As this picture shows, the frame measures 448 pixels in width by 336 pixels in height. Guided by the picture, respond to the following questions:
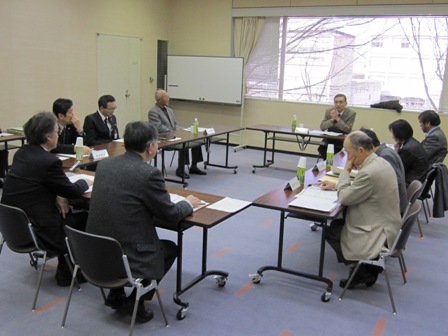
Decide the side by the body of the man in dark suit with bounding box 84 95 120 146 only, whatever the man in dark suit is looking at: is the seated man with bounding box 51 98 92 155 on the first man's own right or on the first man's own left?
on the first man's own right

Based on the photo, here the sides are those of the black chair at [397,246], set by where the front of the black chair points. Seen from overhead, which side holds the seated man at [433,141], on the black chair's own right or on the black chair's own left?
on the black chair's own right

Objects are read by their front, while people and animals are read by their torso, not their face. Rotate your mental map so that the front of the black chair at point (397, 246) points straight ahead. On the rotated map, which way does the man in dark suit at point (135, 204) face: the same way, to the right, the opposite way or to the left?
to the right

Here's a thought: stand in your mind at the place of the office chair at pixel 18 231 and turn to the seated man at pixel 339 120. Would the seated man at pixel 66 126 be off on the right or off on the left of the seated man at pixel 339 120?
left

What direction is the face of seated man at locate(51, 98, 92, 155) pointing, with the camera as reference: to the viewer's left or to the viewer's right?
to the viewer's right

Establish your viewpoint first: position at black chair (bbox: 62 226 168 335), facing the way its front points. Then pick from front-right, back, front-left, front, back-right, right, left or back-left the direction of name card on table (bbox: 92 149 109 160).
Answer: front-left

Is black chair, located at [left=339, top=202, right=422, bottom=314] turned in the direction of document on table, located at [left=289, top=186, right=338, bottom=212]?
yes

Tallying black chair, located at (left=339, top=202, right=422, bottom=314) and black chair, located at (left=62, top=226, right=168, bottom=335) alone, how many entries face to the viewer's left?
1

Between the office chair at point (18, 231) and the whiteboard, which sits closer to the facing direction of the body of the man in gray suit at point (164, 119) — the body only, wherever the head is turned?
the office chair

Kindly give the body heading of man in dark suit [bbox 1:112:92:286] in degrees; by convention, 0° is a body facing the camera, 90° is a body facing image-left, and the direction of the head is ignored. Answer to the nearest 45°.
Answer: approximately 225°

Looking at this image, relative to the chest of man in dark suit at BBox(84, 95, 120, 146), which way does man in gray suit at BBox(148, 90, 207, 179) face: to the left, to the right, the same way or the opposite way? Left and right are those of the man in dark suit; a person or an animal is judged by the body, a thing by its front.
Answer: the same way

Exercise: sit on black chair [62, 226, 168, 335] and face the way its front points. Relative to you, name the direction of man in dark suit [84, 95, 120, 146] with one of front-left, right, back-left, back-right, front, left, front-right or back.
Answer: front-left

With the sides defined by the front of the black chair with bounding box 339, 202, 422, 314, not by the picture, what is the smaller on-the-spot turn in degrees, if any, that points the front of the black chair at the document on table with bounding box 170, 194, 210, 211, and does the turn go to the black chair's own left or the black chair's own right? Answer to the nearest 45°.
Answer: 0° — it already faces it

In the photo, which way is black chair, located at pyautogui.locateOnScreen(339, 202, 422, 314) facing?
to the viewer's left

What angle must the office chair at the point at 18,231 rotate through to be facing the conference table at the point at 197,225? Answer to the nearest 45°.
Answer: approximately 45° to its right

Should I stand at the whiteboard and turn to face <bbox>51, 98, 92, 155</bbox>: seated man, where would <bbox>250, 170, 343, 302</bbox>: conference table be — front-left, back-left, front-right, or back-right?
front-left

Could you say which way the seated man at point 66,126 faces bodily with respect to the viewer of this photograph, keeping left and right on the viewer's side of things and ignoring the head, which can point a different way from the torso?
facing the viewer and to the right of the viewer

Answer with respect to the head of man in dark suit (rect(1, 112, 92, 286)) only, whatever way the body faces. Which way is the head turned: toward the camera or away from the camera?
away from the camera

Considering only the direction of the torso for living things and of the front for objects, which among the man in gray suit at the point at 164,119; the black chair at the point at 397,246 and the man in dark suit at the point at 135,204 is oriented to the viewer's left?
the black chair

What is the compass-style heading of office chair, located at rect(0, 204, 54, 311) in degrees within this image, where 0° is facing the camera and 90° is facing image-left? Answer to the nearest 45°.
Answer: approximately 225°

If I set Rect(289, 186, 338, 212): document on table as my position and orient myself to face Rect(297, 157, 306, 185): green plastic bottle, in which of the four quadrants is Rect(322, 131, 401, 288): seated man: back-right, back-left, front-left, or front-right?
back-right
